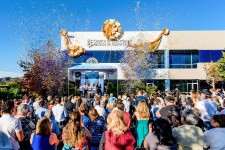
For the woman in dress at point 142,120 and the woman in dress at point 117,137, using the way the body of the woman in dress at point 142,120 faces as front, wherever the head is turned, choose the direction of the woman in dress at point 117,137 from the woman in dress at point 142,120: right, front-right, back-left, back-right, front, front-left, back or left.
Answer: back

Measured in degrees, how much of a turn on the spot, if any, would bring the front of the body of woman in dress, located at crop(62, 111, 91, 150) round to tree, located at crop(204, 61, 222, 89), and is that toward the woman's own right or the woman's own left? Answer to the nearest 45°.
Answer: approximately 45° to the woman's own right

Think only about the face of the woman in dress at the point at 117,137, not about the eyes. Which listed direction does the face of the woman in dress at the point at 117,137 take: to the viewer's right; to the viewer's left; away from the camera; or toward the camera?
away from the camera

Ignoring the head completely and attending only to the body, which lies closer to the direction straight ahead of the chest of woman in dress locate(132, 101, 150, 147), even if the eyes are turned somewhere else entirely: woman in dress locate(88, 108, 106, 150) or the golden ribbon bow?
the golden ribbon bow

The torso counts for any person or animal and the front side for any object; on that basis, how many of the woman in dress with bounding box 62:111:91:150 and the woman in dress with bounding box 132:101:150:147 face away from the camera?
2

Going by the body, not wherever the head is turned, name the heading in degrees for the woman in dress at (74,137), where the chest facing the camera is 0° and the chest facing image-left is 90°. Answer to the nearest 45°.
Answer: approximately 180°

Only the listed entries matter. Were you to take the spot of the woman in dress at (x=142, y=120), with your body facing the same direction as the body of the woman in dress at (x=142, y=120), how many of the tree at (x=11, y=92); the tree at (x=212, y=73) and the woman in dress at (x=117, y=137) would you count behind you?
1

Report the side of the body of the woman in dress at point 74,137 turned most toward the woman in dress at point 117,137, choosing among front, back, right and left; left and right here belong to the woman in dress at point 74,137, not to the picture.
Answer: right

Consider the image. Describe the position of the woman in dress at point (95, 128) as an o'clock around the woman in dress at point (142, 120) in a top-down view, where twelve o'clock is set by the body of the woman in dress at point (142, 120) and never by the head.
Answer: the woman in dress at point (95, 128) is roughly at 8 o'clock from the woman in dress at point (142, 120).

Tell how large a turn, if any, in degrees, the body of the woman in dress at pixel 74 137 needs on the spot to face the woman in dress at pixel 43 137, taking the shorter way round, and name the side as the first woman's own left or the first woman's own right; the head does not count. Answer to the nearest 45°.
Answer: approximately 45° to the first woman's own left

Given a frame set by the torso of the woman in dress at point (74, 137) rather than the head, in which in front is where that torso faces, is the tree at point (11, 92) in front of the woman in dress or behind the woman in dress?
in front

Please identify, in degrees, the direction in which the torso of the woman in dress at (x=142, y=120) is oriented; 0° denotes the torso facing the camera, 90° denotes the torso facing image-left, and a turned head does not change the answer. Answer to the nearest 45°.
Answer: approximately 180°
